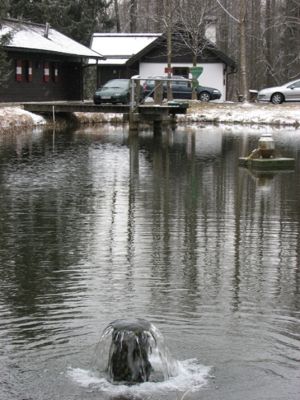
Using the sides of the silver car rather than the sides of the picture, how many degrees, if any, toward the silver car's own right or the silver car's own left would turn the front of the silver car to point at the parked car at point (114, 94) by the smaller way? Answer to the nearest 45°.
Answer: approximately 45° to the silver car's own left

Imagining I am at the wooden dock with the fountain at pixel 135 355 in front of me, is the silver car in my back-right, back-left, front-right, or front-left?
back-left

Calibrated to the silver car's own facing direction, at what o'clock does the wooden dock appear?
The wooden dock is roughly at 10 o'clock from the silver car.

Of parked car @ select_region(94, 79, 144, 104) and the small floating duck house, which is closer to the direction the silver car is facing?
the parked car

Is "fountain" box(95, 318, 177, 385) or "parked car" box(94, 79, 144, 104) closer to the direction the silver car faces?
the parked car

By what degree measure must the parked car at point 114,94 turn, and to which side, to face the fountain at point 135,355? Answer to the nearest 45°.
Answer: approximately 45° to its left

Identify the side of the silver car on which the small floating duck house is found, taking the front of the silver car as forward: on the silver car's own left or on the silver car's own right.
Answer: on the silver car's own left

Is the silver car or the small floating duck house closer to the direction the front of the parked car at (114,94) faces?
the small floating duck house

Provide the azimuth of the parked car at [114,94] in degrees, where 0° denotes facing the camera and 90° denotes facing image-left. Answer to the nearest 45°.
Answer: approximately 45°

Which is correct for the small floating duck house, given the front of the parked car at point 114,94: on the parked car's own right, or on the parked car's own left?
on the parked car's own left

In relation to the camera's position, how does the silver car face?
facing to the left of the viewer

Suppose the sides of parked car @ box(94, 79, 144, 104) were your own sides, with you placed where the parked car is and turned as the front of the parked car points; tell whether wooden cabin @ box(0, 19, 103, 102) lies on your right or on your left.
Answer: on your right
